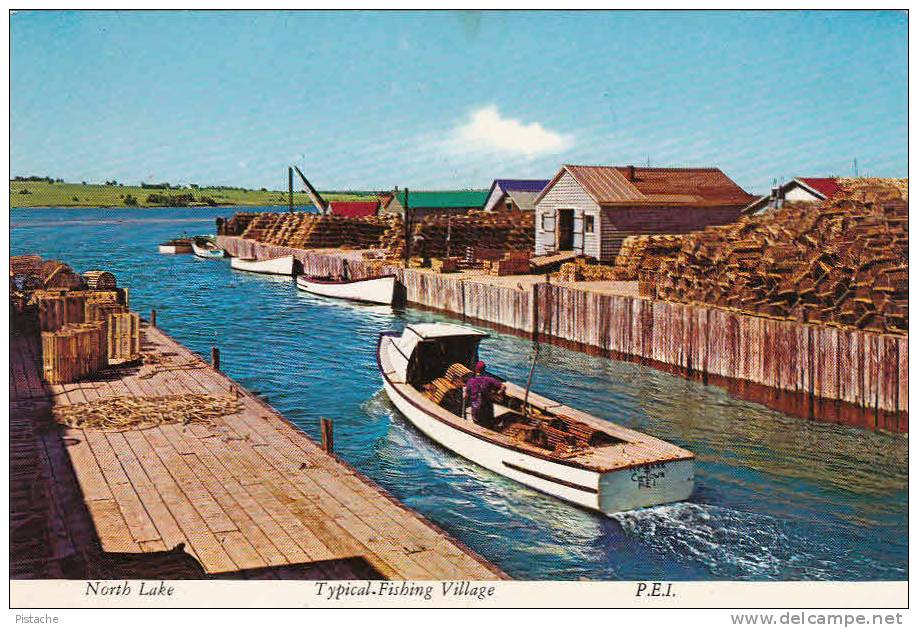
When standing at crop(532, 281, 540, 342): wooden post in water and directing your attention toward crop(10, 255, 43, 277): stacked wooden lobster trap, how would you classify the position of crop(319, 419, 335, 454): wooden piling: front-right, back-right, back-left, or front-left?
front-left

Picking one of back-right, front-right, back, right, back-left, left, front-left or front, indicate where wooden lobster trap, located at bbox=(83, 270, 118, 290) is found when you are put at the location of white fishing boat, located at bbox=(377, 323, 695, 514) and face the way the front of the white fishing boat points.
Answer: front

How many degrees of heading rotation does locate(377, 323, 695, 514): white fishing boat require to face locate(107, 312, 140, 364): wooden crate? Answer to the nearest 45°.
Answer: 0° — it already faces it

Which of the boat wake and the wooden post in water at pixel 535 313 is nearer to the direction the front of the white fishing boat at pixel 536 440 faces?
the wooden post in water

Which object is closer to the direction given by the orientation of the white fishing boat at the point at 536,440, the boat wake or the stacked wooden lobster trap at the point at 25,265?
the stacked wooden lobster trap

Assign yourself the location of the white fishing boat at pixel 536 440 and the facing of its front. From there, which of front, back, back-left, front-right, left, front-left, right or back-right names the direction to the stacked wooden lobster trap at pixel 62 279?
front

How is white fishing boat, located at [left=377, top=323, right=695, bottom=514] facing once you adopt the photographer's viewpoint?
facing away from the viewer and to the left of the viewer

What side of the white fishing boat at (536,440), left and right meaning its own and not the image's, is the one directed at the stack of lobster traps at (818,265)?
right

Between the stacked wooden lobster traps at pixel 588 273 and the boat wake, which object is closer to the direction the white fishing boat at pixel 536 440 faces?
the stacked wooden lobster traps

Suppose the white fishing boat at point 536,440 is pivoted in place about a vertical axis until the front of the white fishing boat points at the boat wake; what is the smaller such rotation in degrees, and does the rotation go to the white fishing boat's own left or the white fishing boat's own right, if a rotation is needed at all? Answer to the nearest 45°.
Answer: approximately 180°

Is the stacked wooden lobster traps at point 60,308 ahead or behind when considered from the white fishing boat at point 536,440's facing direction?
ahead

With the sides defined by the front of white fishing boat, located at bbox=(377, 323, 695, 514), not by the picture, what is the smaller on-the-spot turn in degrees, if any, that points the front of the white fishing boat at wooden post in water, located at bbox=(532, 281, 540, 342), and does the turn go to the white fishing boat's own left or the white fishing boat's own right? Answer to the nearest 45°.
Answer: approximately 45° to the white fishing boat's own right

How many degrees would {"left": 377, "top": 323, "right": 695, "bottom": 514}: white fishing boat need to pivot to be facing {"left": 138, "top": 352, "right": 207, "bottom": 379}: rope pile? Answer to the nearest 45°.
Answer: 0° — it already faces it

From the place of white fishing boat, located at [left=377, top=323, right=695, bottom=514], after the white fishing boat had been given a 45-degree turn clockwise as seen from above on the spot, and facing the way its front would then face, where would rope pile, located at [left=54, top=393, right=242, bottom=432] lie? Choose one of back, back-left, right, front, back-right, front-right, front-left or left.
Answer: left

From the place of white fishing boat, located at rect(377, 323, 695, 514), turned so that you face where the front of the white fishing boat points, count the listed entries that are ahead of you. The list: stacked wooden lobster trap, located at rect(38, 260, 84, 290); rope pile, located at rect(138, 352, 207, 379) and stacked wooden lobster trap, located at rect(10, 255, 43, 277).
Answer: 3
